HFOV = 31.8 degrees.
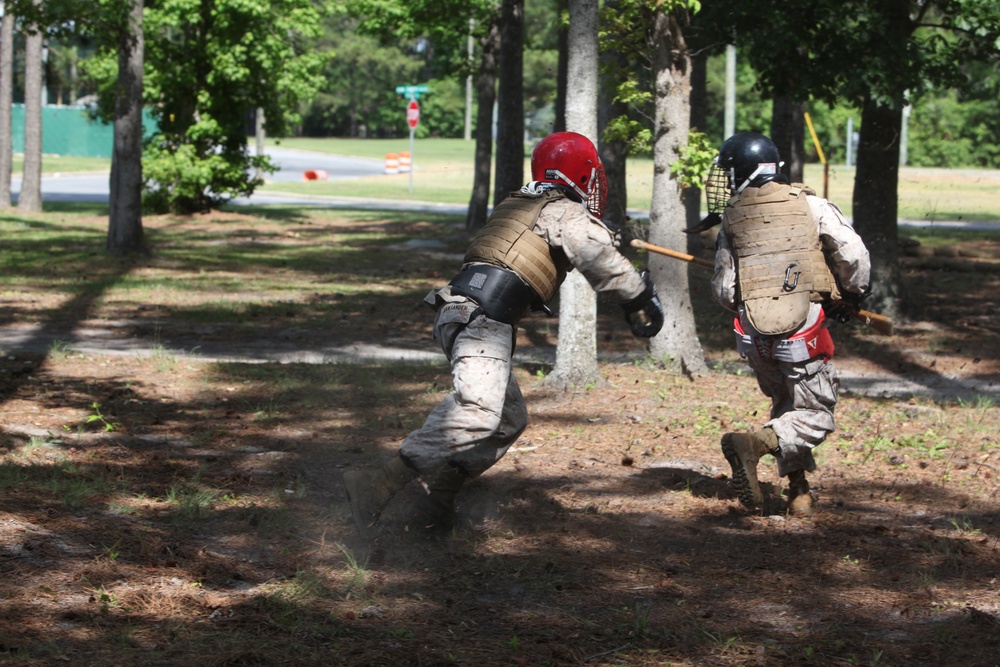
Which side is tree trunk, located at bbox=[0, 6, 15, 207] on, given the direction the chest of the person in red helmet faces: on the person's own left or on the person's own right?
on the person's own left

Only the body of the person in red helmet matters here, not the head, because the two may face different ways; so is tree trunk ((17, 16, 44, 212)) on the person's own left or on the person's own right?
on the person's own left

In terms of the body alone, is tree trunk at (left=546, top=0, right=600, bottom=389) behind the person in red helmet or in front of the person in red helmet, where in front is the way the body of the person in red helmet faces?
in front

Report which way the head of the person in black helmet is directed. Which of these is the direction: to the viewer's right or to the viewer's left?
to the viewer's left

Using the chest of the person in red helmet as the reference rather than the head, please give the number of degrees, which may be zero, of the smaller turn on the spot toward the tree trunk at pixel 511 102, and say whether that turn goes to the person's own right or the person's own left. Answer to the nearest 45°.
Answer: approximately 45° to the person's own left

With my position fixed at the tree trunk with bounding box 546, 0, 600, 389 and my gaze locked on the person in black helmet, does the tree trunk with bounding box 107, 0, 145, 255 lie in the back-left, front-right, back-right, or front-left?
back-right

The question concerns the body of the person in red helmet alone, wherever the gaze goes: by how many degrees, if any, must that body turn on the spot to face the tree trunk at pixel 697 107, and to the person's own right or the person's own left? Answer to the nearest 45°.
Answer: approximately 45° to the person's own left

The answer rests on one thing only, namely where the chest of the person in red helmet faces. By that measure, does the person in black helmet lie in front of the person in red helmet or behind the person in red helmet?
in front

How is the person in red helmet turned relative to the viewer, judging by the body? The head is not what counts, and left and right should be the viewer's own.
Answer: facing away from the viewer and to the right of the viewer

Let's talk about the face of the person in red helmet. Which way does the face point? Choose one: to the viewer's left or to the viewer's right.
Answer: to the viewer's right

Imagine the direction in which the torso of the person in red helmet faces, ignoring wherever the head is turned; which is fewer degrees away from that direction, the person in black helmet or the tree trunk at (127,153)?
the person in black helmet

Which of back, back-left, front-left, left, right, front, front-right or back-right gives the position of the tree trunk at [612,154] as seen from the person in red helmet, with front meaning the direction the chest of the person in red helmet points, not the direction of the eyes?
front-left
